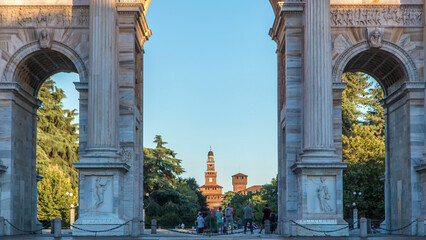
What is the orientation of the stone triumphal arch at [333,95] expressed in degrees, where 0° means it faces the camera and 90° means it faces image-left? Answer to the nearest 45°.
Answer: approximately 0°

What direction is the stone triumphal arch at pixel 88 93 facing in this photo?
toward the camera
